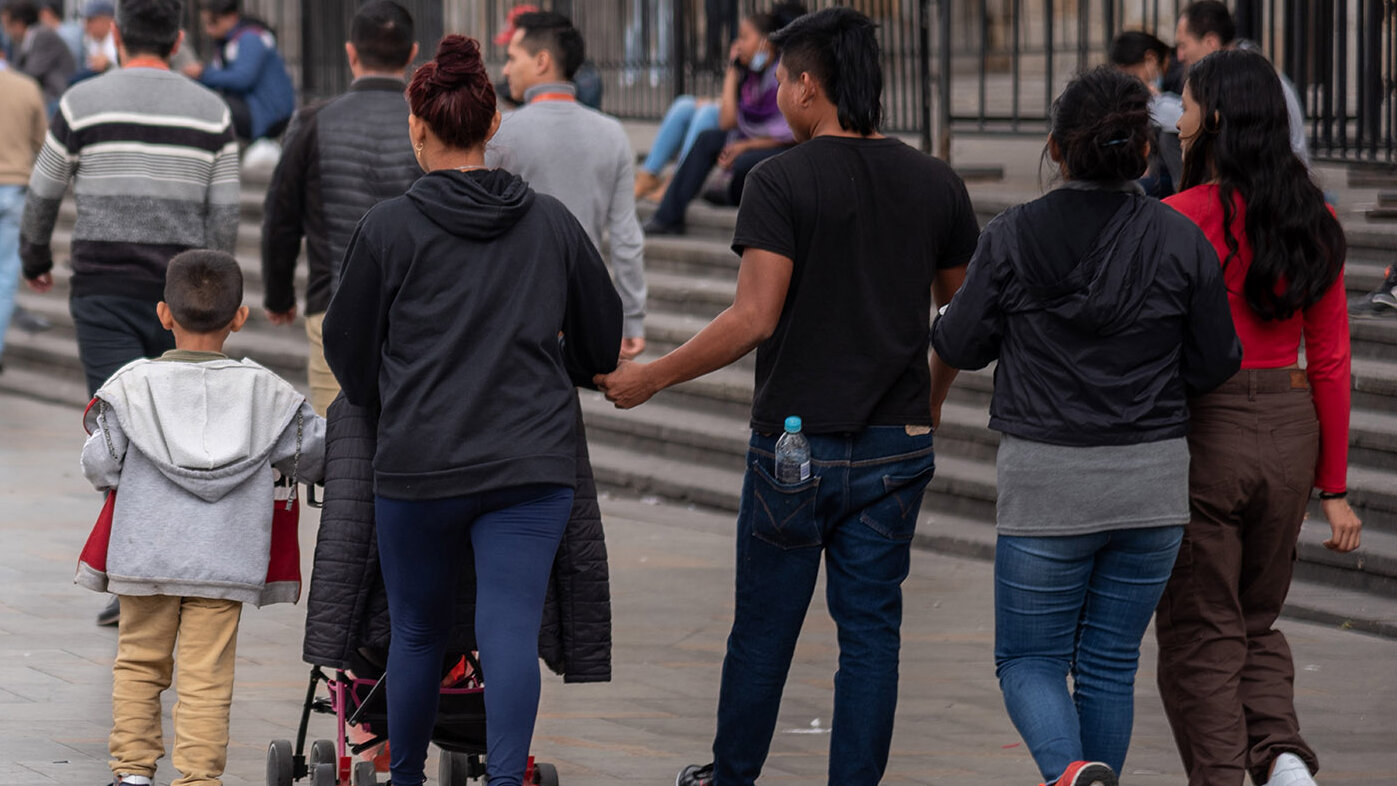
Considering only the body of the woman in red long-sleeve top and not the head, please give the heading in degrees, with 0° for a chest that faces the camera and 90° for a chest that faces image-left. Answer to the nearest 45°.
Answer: approximately 135°

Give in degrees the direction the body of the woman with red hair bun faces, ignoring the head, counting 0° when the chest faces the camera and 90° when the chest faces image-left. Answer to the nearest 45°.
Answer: approximately 180°

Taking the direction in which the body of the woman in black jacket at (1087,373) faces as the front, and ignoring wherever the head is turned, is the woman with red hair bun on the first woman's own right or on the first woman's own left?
on the first woman's own left

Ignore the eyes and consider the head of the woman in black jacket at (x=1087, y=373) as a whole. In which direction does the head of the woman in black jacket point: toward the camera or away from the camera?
away from the camera

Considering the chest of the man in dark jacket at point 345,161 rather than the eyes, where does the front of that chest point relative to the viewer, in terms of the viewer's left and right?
facing away from the viewer

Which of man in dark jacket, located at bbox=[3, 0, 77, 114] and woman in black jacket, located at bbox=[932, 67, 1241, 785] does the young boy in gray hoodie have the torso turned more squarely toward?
the man in dark jacket

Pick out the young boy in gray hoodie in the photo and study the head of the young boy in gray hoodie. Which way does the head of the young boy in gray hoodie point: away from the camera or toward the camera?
away from the camera

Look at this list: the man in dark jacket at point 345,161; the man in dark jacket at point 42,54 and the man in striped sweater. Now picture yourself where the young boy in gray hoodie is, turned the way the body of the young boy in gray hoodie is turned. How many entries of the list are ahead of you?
3

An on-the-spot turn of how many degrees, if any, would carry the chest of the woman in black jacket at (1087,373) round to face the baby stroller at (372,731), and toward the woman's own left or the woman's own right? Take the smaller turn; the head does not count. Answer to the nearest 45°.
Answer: approximately 90° to the woman's own left

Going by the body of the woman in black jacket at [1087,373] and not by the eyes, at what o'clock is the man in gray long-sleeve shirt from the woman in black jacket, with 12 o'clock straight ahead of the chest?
The man in gray long-sleeve shirt is roughly at 11 o'clock from the woman in black jacket.

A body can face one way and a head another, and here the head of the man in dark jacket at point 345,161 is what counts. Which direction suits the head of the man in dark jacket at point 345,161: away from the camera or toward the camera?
away from the camera
